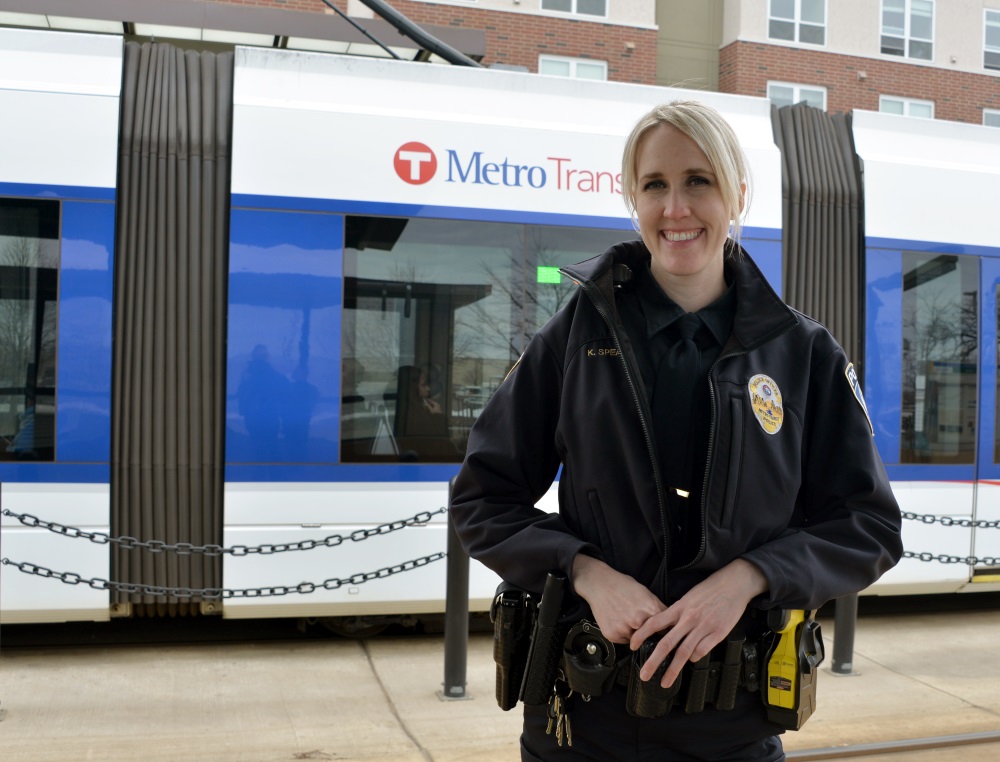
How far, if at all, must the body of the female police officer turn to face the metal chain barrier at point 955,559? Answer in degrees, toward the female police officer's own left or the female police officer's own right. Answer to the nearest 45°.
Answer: approximately 180°

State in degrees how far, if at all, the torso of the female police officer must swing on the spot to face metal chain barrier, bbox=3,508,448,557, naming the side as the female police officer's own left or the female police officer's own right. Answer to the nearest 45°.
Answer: approximately 135° to the female police officer's own right

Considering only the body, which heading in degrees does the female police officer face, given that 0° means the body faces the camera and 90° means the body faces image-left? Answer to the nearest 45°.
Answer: approximately 0°

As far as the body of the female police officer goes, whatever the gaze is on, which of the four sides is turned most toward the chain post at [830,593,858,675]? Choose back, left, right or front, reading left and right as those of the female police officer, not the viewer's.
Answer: back

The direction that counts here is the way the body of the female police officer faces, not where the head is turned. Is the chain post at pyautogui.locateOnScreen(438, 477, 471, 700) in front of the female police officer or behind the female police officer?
behind

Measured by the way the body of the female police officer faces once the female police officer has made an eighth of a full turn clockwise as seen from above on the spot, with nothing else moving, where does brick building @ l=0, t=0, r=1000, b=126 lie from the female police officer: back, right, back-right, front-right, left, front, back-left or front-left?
back-right

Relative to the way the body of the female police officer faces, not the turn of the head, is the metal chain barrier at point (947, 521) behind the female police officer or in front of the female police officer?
behind

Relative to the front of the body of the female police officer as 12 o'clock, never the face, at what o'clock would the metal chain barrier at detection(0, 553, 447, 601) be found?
The metal chain barrier is roughly at 5 o'clock from the female police officer.
